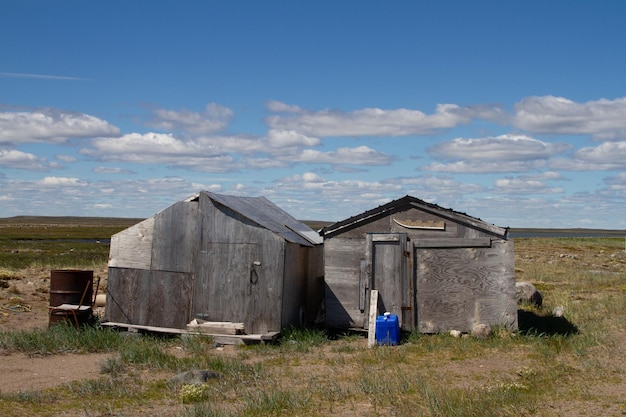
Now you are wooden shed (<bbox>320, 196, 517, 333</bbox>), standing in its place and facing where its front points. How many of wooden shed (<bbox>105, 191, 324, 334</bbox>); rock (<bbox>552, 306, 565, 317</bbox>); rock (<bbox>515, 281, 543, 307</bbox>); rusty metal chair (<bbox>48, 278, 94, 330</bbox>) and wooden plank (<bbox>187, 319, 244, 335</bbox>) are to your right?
3

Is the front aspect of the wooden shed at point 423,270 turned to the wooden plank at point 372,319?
no

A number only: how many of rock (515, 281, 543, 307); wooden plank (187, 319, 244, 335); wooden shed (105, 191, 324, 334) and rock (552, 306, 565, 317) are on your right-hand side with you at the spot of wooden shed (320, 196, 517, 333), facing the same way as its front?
2

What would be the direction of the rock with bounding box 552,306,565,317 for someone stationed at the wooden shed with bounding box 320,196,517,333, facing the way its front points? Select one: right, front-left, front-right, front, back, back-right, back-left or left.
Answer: back-left

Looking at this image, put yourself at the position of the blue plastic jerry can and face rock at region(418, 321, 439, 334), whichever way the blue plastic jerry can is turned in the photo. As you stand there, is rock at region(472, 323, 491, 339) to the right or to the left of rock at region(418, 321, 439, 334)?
right

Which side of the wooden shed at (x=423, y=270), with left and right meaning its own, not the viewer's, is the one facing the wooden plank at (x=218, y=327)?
right

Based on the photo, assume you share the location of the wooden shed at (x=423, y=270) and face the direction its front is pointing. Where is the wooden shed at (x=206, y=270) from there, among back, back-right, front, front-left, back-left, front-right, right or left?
right

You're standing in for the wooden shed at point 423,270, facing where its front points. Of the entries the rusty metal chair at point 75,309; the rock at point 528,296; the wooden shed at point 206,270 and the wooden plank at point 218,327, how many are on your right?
3

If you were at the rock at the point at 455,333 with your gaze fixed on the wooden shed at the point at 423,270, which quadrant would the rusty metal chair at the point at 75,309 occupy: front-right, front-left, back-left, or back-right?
front-left

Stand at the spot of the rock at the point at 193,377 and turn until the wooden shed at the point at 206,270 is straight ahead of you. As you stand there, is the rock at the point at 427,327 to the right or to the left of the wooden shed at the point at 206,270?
right

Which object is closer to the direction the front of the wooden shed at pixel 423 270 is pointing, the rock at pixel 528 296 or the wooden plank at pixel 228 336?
the wooden plank

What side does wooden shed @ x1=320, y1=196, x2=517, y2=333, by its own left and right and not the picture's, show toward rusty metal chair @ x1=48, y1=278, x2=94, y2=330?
right

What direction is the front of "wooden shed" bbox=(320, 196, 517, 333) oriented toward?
toward the camera

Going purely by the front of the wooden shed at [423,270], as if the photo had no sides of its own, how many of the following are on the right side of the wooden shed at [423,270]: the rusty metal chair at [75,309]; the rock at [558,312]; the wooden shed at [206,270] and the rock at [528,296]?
2

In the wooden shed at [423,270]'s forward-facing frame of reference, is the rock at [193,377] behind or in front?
in front
